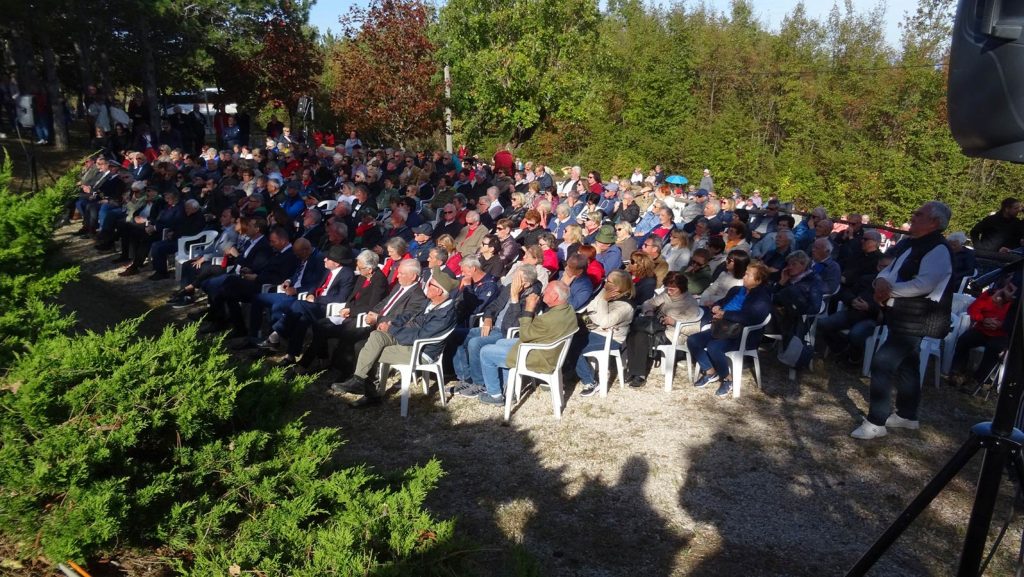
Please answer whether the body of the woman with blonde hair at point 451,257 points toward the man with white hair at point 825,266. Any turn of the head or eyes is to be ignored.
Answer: no

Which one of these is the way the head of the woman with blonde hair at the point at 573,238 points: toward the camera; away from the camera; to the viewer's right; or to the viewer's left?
to the viewer's left

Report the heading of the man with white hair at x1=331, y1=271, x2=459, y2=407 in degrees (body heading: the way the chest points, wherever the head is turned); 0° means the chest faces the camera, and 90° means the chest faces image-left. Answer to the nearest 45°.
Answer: approximately 90°

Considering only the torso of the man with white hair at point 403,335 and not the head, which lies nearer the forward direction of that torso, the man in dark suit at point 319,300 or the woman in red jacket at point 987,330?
the man in dark suit

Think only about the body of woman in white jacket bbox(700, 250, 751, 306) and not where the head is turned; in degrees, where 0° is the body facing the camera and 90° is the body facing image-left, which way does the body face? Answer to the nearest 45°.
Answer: approximately 90°

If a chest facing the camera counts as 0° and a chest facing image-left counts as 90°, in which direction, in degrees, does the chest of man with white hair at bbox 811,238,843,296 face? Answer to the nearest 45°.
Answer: approximately 90°

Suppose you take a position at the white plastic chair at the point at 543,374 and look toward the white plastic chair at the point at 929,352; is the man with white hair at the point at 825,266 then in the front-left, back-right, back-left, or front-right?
front-left

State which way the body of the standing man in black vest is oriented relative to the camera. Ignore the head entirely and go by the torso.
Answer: to the viewer's left

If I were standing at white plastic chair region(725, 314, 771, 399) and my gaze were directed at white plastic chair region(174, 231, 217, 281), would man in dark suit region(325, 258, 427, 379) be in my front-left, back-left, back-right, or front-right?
front-left

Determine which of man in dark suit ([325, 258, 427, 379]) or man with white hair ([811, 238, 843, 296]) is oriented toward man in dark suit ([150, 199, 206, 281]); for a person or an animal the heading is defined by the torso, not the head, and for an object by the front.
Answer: the man with white hair
